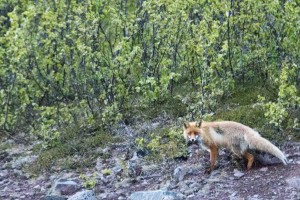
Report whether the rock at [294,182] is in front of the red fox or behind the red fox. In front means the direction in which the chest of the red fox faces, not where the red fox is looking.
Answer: behind

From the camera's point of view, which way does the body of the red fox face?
to the viewer's left

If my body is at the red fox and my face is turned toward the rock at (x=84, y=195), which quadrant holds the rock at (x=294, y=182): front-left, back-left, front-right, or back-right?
back-left
